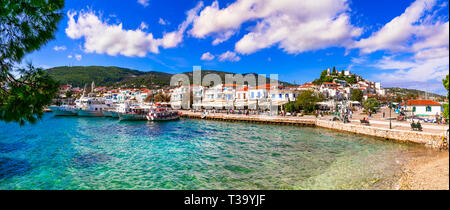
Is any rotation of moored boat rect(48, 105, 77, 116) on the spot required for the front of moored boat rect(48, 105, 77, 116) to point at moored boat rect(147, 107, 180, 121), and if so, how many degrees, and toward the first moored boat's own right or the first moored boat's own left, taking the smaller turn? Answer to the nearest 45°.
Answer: approximately 135° to the first moored boat's own left

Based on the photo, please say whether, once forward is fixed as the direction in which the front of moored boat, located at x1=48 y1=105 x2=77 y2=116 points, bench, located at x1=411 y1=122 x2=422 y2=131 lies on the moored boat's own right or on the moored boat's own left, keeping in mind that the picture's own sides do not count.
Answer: on the moored boat's own left

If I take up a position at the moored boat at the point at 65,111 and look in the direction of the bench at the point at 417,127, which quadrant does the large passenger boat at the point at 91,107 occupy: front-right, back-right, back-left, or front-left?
front-left

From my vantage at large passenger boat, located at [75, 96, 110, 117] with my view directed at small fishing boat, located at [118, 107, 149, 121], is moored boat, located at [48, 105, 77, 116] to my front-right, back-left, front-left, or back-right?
back-right

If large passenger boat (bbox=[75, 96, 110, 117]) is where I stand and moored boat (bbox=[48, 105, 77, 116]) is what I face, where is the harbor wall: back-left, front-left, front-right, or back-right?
back-left

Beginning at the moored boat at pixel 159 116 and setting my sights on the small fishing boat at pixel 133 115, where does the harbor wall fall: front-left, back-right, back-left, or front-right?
back-left

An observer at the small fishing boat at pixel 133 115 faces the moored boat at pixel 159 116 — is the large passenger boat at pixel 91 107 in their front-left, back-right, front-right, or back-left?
back-left

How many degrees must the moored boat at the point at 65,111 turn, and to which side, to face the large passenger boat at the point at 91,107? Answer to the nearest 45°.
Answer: approximately 135° to its left

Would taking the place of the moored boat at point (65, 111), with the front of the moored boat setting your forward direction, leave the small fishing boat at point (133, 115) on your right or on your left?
on your left

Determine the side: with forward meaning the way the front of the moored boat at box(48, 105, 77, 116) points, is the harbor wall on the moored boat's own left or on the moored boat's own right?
on the moored boat's own left

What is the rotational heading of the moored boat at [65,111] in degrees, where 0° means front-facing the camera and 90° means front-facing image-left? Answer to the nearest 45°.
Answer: approximately 90°
